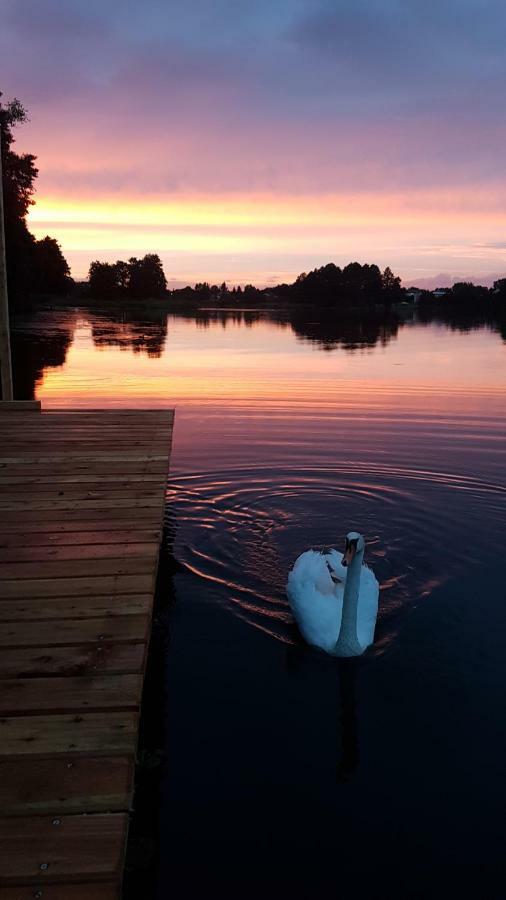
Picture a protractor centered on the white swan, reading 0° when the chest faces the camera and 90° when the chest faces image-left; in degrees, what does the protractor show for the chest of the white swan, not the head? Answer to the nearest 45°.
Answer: approximately 0°
